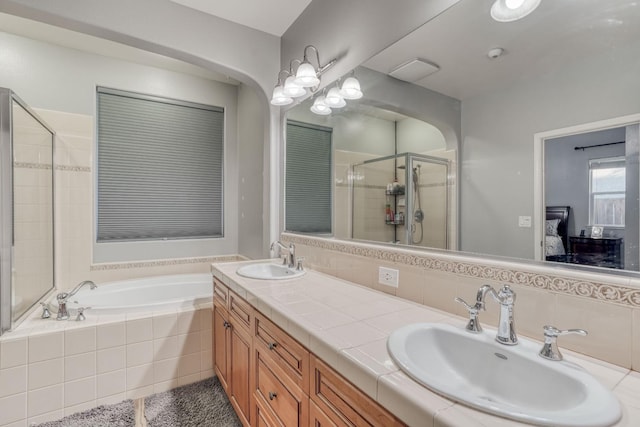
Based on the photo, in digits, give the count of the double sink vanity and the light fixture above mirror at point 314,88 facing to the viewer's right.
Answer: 0

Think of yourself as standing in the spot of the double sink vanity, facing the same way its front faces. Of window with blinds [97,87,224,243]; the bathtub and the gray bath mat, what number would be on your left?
0

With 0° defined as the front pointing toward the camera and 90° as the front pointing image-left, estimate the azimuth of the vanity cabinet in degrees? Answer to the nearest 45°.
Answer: approximately 45°

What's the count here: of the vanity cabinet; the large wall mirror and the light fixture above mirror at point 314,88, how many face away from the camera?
0

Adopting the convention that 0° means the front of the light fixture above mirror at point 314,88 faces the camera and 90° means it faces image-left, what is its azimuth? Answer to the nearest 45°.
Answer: approximately 45°

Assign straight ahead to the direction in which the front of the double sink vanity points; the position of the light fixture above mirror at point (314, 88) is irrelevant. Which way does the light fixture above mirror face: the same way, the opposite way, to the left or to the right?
the same way

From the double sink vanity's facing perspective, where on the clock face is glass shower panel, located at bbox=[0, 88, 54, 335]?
The glass shower panel is roughly at 2 o'clock from the double sink vanity.

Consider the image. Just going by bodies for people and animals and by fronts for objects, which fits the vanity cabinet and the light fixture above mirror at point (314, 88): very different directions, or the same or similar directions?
same or similar directions

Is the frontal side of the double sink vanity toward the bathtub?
no

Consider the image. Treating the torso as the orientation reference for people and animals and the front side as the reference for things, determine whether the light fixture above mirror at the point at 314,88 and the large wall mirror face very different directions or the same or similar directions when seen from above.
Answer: same or similar directions

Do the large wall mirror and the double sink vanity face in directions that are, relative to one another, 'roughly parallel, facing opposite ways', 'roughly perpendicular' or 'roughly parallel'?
roughly parallel

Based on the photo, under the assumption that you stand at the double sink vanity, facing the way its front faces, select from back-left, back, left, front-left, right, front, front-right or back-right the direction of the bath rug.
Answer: front-right

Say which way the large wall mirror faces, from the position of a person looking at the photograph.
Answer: facing the viewer and to the left of the viewer
